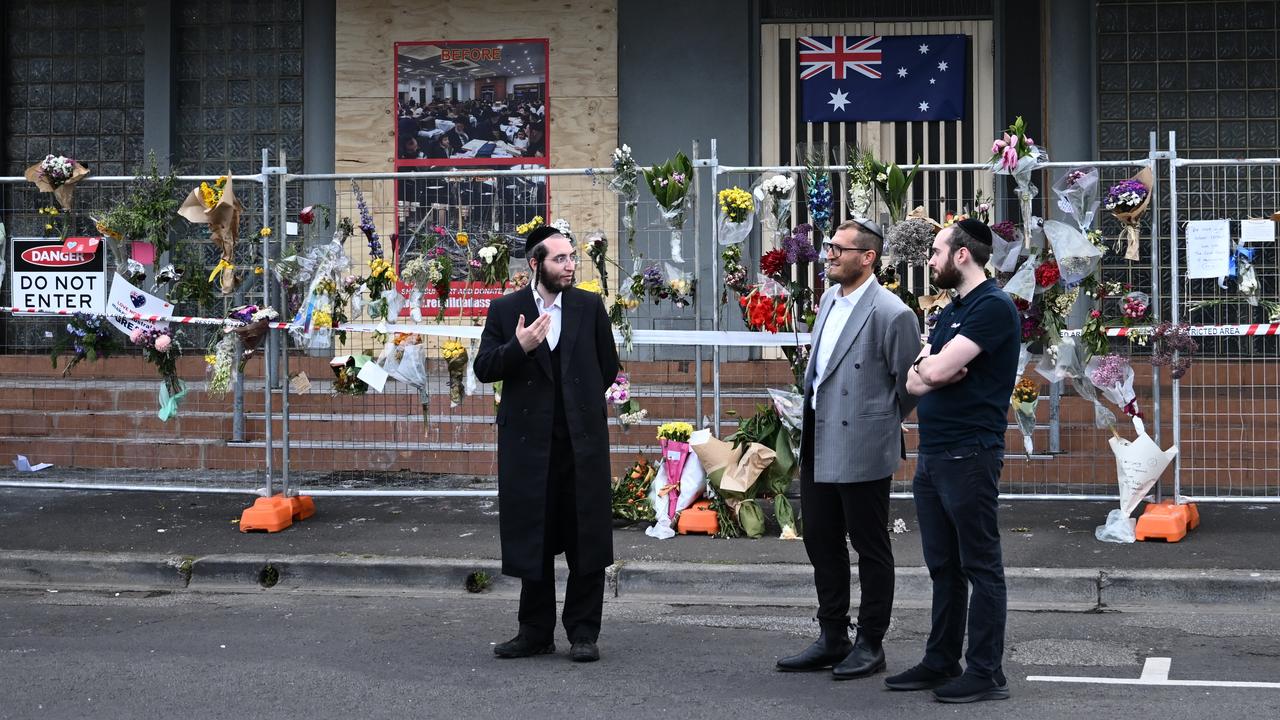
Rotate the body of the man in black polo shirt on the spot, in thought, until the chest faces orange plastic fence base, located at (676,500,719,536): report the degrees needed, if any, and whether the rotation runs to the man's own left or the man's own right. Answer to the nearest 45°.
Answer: approximately 45° to the man's own right

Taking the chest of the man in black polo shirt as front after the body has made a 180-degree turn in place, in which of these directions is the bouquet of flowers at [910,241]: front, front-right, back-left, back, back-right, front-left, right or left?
left

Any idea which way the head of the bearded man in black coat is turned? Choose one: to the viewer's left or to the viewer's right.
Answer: to the viewer's right

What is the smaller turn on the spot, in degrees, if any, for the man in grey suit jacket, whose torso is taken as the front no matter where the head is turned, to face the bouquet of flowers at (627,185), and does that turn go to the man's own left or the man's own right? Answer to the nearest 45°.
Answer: approximately 90° to the man's own right

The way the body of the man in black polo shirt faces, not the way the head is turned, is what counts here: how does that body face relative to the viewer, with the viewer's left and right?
facing to the left of the viewer

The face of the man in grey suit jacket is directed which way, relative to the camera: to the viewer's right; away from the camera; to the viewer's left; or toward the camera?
to the viewer's left

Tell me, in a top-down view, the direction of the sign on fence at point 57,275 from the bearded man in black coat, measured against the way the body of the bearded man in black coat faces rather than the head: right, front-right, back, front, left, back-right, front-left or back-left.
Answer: back-right

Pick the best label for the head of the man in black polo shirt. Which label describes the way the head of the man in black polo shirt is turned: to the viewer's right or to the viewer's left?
to the viewer's left

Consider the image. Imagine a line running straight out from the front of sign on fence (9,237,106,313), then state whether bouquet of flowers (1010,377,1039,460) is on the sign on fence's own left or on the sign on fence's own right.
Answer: on the sign on fence's own left

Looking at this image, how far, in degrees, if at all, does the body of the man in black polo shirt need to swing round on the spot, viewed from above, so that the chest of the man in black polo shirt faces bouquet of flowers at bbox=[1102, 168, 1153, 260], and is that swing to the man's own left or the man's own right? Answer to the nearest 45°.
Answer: approximately 90° to the man's own right

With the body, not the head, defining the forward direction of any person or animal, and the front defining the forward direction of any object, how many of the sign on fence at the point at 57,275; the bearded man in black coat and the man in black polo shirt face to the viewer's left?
1

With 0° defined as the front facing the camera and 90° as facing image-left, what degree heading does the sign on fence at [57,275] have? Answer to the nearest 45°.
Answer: approximately 0°

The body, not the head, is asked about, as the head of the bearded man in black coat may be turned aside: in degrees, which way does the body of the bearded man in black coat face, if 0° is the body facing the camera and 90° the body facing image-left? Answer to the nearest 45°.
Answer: approximately 0°

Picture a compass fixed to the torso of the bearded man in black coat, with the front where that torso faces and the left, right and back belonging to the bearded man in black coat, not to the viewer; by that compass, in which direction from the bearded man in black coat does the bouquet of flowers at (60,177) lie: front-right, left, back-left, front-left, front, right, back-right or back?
back-right

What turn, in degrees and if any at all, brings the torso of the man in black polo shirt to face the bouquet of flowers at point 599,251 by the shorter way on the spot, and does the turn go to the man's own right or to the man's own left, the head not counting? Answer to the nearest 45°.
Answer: approximately 45° to the man's own right

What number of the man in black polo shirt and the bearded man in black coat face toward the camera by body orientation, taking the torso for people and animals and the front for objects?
1

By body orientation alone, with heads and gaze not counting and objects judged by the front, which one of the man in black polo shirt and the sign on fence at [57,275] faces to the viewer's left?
the man in black polo shirt

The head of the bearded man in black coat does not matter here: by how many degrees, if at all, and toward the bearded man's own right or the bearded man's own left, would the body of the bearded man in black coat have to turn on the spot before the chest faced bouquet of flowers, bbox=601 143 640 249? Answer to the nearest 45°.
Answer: approximately 180°
